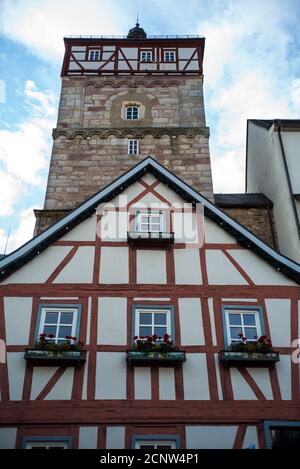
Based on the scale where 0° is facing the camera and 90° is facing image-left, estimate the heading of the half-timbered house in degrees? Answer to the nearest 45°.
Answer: approximately 0°
